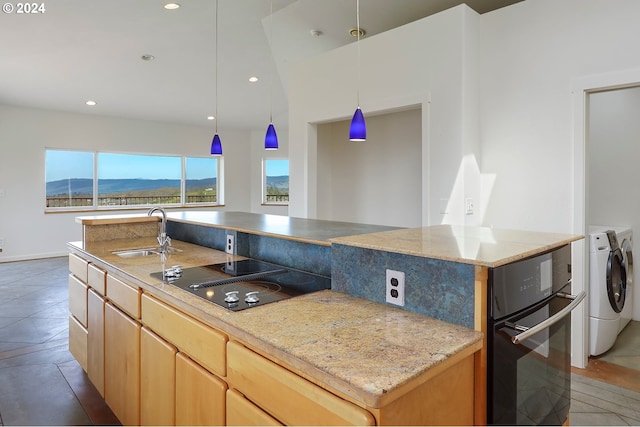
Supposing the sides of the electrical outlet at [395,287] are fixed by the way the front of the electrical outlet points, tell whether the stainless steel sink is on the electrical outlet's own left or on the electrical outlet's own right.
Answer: on the electrical outlet's own right

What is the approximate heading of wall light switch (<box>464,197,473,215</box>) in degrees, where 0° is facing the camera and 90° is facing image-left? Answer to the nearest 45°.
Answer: approximately 315°

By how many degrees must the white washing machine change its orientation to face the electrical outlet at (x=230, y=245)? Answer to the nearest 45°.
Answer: approximately 90° to its right

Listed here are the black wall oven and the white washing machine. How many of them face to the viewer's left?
0

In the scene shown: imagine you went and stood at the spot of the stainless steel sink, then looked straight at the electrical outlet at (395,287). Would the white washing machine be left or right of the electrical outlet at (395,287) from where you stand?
left

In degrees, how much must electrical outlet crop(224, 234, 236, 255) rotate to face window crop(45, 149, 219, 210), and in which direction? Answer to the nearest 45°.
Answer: approximately 135° to its right

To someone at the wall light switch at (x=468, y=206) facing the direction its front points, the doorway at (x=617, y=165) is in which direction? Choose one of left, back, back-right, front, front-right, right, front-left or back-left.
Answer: left

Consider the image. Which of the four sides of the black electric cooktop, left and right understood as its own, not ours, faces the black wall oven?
left

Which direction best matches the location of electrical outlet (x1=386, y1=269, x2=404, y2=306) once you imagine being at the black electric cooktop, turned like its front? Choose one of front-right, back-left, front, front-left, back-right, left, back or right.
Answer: left

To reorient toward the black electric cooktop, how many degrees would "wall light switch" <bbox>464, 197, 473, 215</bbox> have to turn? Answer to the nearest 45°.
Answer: approximately 90° to its right

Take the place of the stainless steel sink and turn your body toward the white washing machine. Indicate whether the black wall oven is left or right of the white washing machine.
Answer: right

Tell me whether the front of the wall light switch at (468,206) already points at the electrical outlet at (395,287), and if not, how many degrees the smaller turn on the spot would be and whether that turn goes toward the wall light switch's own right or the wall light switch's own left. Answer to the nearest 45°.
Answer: approximately 45° to the wall light switch's own right

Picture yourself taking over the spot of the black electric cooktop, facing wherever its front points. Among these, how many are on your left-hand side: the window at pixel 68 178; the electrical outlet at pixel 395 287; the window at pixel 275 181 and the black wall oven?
2
